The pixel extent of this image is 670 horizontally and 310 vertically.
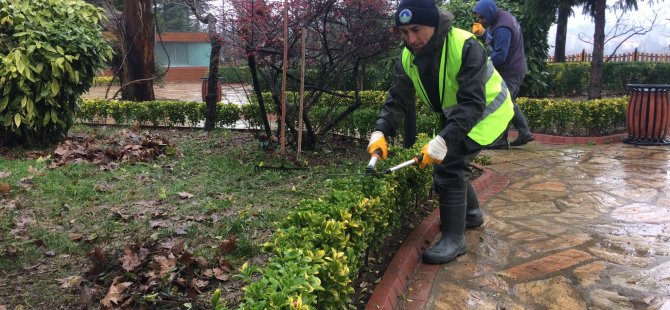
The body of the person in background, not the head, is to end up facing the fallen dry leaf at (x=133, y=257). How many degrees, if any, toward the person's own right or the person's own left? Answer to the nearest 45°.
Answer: approximately 45° to the person's own left

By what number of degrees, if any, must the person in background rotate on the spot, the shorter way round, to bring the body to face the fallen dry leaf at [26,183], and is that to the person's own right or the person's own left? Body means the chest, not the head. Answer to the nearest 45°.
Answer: approximately 45° to the person's own left

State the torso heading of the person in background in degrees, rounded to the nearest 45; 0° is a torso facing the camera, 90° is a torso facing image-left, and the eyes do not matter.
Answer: approximately 90°

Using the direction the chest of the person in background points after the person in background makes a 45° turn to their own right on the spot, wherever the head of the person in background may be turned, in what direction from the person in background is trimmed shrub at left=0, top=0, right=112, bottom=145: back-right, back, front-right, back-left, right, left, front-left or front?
front-left

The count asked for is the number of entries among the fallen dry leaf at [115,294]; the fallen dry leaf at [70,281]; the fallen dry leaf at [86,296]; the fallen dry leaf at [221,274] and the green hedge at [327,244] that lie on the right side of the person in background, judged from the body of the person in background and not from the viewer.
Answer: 0

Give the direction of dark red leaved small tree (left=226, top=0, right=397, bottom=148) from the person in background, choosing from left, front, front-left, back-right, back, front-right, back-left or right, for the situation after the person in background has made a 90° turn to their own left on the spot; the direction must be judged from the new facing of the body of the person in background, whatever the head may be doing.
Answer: right

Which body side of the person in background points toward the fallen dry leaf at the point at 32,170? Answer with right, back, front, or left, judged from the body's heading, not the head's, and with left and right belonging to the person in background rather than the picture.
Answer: front

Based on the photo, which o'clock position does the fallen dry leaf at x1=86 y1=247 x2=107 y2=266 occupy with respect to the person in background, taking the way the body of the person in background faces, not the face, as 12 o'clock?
The fallen dry leaf is roughly at 10 o'clock from the person in background.

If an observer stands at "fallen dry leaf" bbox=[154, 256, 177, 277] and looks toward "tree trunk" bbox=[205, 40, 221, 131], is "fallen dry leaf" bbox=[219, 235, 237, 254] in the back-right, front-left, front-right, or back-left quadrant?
front-right

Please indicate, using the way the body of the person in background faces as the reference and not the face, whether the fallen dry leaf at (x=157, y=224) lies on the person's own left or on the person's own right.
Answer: on the person's own left

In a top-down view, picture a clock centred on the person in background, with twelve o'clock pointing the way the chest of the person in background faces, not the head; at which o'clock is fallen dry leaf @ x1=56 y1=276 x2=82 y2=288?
The fallen dry leaf is roughly at 10 o'clock from the person in background.

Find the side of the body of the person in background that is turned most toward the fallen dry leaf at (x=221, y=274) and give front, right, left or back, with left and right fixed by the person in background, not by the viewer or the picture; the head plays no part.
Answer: left

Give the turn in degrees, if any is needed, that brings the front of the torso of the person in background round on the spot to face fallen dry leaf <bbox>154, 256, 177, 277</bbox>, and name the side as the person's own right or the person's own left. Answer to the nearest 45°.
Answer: approximately 45° to the person's own left

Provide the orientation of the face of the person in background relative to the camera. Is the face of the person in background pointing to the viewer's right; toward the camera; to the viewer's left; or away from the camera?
to the viewer's left
